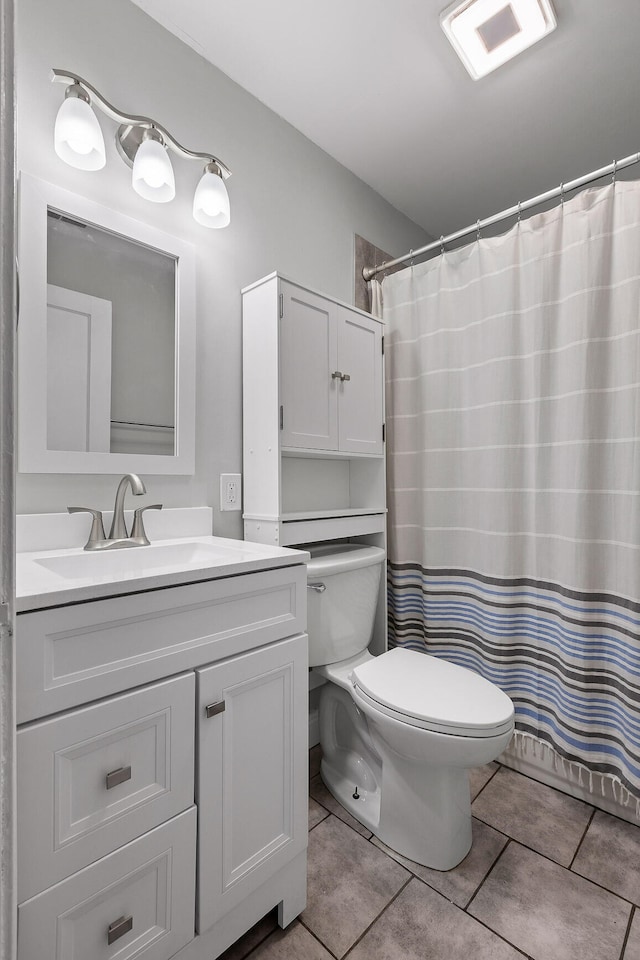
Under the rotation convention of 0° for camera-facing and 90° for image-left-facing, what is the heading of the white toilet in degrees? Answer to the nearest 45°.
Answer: approximately 315°

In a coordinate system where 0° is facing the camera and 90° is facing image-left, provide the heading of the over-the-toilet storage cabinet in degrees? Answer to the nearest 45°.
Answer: approximately 315°

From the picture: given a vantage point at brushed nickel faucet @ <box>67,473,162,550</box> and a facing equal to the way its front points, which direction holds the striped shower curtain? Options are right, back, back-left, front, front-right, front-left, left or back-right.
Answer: front-left

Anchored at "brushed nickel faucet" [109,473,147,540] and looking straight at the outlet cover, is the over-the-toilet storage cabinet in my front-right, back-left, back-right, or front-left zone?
front-right

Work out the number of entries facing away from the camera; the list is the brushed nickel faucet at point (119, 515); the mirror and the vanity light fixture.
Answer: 0

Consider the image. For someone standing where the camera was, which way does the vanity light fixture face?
facing the viewer and to the right of the viewer

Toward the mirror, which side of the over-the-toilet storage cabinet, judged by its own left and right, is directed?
right
